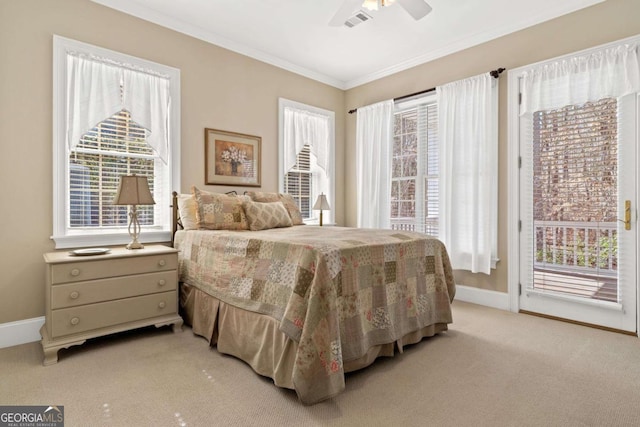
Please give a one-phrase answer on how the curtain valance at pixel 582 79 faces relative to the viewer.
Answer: facing the viewer and to the left of the viewer

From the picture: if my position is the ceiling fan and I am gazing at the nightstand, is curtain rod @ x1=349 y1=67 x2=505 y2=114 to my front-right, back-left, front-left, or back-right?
back-right

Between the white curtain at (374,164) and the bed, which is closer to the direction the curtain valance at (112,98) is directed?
the bed

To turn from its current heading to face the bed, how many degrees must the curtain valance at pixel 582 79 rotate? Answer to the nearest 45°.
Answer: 0° — it already faces it

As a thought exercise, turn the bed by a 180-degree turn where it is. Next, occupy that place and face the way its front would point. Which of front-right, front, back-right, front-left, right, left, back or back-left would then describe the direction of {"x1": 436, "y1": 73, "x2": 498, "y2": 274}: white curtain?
right

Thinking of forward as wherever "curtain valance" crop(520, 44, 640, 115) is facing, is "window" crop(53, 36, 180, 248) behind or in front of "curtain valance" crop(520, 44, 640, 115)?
in front

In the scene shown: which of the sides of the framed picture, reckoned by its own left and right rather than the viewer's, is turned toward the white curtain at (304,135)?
left

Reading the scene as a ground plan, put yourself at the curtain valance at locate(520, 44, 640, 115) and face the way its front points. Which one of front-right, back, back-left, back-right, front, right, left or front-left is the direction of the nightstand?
front

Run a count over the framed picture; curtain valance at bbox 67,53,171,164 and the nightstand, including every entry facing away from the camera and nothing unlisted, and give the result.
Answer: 0

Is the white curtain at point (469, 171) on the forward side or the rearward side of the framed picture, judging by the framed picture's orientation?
on the forward side

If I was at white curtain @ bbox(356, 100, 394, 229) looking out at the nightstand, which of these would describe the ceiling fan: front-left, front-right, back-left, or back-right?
front-left

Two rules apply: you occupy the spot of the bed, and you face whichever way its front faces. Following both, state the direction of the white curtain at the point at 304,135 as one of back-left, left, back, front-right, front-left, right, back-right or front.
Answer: back-left

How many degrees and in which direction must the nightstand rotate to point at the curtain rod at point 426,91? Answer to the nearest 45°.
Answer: approximately 45° to its left

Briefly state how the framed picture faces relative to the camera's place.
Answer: facing the viewer and to the right of the viewer

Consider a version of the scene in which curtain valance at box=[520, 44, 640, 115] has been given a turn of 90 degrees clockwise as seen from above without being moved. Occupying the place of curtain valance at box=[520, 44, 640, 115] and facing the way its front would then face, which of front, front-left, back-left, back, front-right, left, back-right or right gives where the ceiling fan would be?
left
